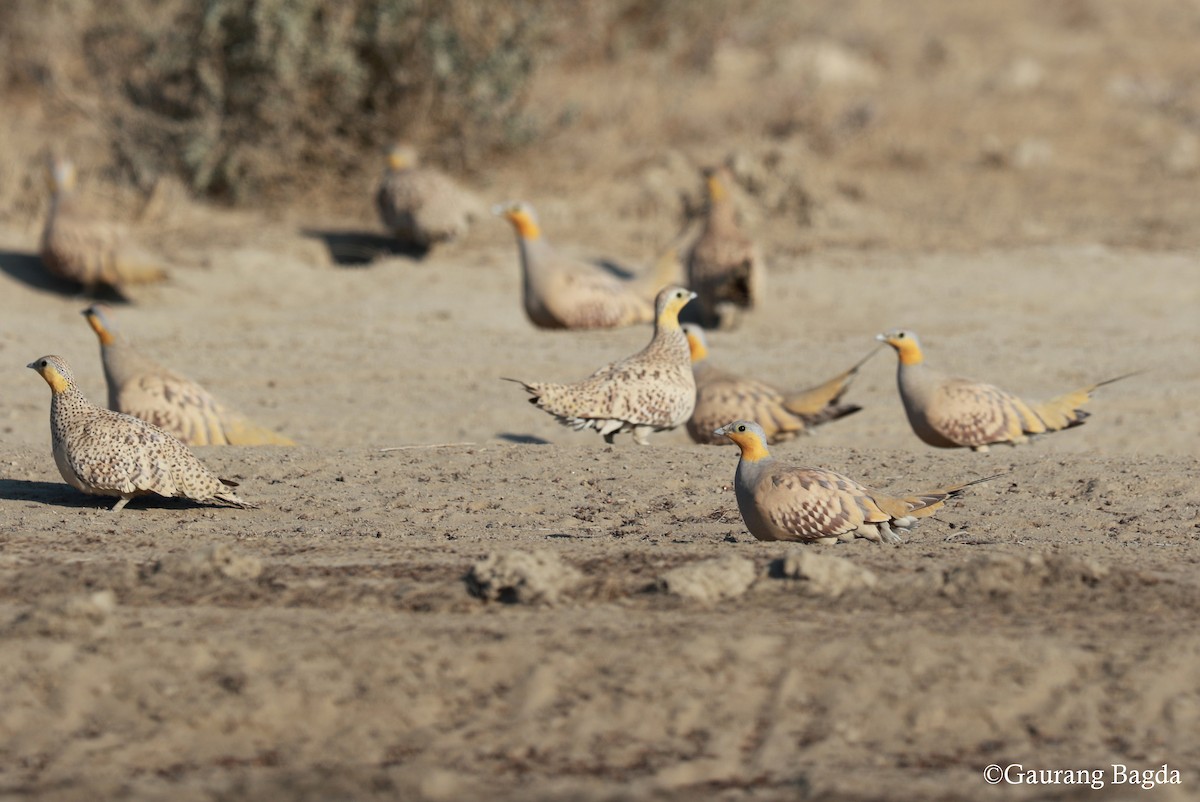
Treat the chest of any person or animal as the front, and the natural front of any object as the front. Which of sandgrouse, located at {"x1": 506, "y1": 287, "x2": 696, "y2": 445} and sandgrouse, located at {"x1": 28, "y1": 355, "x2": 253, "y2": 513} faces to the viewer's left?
sandgrouse, located at {"x1": 28, "y1": 355, "x2": 253, "y2": 513}

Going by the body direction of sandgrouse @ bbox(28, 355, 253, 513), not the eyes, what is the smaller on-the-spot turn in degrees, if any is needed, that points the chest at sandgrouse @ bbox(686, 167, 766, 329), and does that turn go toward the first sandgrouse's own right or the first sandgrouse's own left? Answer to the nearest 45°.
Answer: approximately 135° to the first sandgrouse's own right

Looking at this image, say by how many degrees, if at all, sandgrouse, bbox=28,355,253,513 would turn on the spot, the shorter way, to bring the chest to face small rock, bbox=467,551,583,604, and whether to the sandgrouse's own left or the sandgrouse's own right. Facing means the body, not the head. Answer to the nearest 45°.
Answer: approximately 135° to the sandgrouse's own left

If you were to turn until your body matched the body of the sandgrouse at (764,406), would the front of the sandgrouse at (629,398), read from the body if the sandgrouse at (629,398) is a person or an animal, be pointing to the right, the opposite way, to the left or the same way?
the opposite way

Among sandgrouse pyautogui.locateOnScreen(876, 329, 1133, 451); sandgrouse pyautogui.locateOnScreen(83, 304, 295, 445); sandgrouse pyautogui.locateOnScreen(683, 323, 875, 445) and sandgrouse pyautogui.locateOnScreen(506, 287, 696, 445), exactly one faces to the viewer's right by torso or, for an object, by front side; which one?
sandgrouse pyautogui.locateOnScreen(506, 287, 696, 445)

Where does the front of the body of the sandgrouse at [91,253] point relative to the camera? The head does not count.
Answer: to the viewer's left

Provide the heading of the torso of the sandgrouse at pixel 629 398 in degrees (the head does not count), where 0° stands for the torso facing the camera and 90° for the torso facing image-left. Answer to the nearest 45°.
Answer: approximately 270°

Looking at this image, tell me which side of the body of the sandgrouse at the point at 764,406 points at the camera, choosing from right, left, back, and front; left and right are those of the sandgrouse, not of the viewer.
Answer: left

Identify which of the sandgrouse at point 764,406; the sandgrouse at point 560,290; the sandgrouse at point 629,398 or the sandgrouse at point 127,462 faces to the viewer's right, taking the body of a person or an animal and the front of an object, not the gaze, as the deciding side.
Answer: the sandgrouse at point 629,398

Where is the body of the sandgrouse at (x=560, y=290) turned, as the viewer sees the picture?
to the viewer's left

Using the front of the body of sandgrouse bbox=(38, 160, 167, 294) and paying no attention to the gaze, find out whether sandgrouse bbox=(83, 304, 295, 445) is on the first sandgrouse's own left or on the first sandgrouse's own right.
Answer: on the first sandgrouse's own left

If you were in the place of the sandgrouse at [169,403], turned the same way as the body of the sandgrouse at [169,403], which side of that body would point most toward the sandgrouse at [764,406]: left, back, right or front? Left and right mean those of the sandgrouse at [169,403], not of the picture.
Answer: back

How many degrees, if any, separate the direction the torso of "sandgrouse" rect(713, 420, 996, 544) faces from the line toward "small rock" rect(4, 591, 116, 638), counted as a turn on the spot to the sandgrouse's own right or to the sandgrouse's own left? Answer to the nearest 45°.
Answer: approximately 45° to the sandgrouse's own left

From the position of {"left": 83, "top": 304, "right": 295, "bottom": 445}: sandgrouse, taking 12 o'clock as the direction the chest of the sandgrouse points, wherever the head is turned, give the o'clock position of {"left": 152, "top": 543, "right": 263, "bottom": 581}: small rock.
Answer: The small rock is roughly at 9 o'clock from the sandgrouse.
